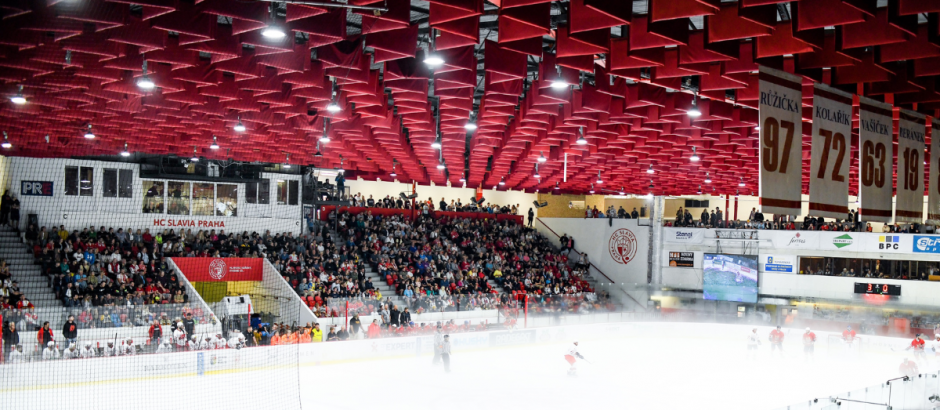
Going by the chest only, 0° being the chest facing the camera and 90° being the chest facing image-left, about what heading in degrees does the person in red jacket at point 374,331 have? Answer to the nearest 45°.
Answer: approximately 0°

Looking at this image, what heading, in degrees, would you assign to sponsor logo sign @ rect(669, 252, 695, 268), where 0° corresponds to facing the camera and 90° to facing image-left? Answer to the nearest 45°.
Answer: approximately 0°

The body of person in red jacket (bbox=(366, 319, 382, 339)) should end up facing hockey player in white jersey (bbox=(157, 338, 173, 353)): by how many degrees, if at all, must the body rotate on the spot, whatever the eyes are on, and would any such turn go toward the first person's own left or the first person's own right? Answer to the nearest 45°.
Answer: approximately 45° to the first person's own right

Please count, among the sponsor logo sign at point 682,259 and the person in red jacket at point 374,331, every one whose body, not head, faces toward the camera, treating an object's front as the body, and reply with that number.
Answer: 2
